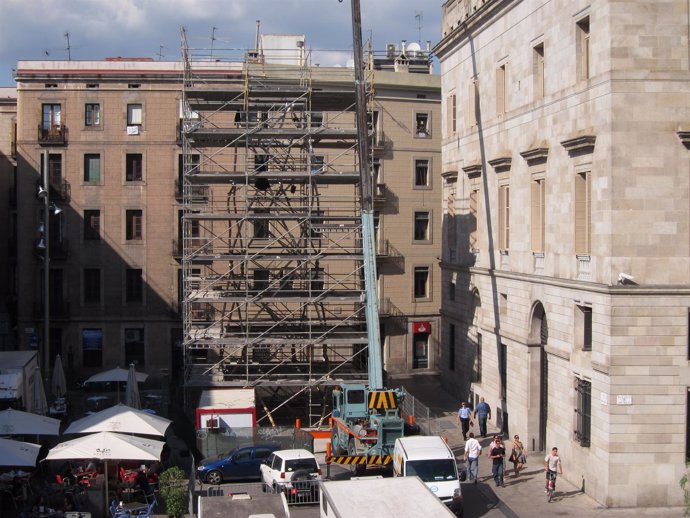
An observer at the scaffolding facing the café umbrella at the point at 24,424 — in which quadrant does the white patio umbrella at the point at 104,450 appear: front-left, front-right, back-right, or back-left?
front-left

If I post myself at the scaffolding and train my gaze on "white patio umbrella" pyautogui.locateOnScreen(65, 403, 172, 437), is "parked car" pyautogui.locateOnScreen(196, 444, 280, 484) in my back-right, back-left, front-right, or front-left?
front-left

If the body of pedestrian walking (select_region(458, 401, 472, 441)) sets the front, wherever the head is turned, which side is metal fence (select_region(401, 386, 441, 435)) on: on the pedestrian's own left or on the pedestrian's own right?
on the pedestrian's own right

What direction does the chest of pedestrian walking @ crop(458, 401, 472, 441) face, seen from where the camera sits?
toward the camera

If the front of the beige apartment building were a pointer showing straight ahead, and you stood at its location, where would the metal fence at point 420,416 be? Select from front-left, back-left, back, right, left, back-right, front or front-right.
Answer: front-left

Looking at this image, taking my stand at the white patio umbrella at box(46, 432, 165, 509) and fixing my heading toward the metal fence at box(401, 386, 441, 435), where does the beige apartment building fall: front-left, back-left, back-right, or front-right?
front-left

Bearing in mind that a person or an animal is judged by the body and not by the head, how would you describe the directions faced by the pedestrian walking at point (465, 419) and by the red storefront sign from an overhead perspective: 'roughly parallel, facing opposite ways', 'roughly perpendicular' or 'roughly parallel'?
roughly parallel

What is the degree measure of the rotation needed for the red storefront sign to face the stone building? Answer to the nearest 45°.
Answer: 0° — it already faces it

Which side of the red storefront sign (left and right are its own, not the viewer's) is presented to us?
front
